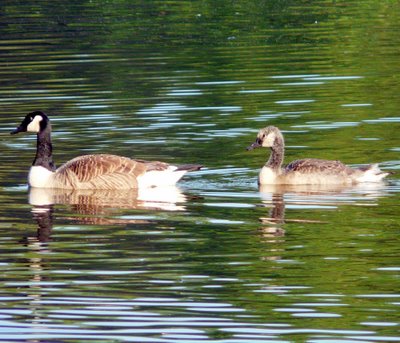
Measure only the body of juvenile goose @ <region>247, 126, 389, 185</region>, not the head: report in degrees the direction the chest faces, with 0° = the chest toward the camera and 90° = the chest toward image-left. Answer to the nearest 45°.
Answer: approximately 90°
